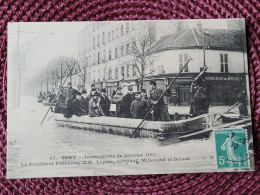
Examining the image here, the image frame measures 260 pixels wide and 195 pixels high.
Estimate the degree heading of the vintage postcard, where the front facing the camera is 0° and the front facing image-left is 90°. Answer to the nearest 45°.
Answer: approximately 0°
